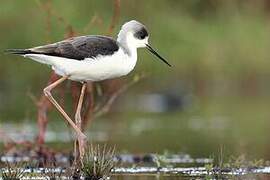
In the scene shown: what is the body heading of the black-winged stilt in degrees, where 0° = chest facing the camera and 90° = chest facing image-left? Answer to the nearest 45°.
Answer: approximately 270°
